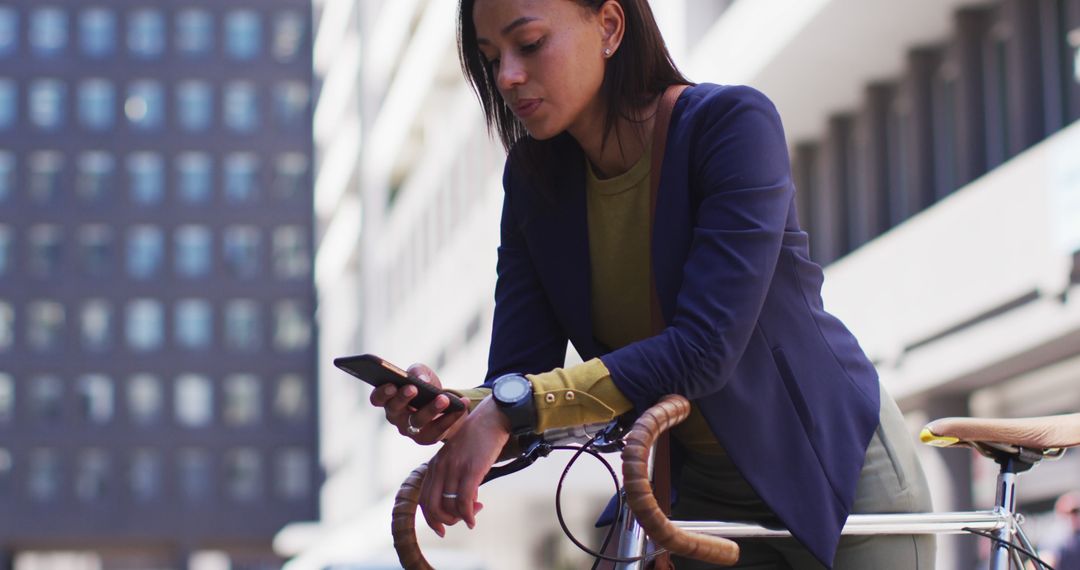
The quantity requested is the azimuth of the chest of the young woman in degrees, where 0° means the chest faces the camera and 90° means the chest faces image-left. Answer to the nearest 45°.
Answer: approximately 45°

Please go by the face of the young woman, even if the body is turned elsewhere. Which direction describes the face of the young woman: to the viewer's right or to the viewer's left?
to the viewer's left
